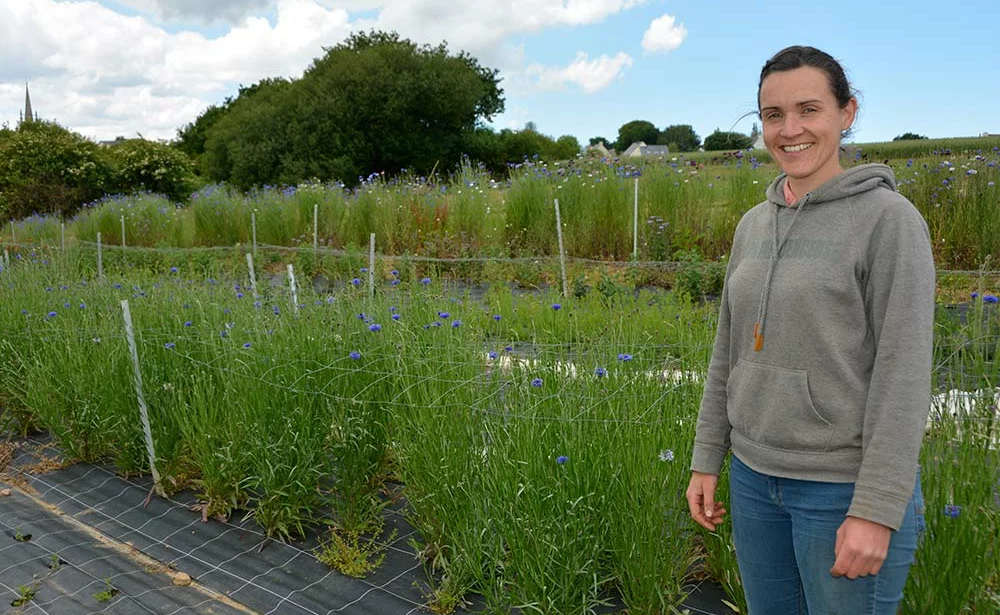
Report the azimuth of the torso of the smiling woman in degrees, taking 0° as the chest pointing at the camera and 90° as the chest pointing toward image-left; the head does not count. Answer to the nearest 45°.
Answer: approximately 45°

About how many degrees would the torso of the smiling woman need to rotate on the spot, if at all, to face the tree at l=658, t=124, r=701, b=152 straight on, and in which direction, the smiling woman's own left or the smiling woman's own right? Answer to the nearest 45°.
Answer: approximately 135° to the smiling woman's own right

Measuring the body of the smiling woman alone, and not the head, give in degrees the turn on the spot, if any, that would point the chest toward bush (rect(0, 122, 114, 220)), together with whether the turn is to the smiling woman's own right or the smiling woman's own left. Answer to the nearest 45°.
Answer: approximately 90° to the smiling woman's own right

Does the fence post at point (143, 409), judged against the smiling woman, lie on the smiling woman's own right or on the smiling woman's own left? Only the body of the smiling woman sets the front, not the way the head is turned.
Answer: on the smiling woman's own right

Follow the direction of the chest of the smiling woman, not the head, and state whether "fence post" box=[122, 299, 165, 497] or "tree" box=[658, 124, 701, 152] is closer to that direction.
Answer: the fence post

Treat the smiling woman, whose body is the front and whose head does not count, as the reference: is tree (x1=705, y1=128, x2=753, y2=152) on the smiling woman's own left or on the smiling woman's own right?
on the smiling woman's own right
